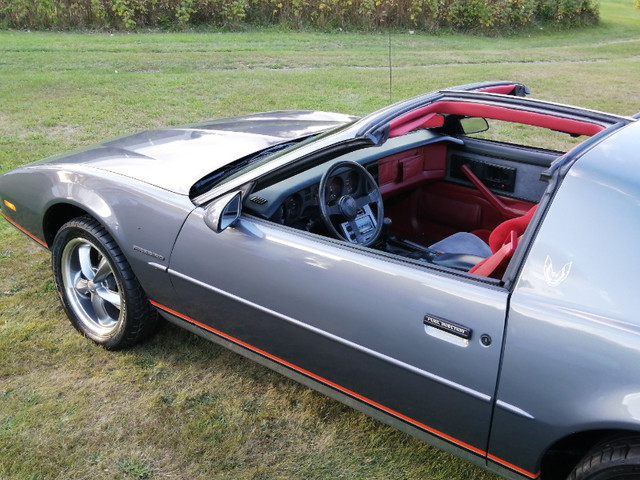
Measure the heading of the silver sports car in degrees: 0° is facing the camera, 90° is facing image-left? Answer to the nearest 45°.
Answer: approximately 135°
